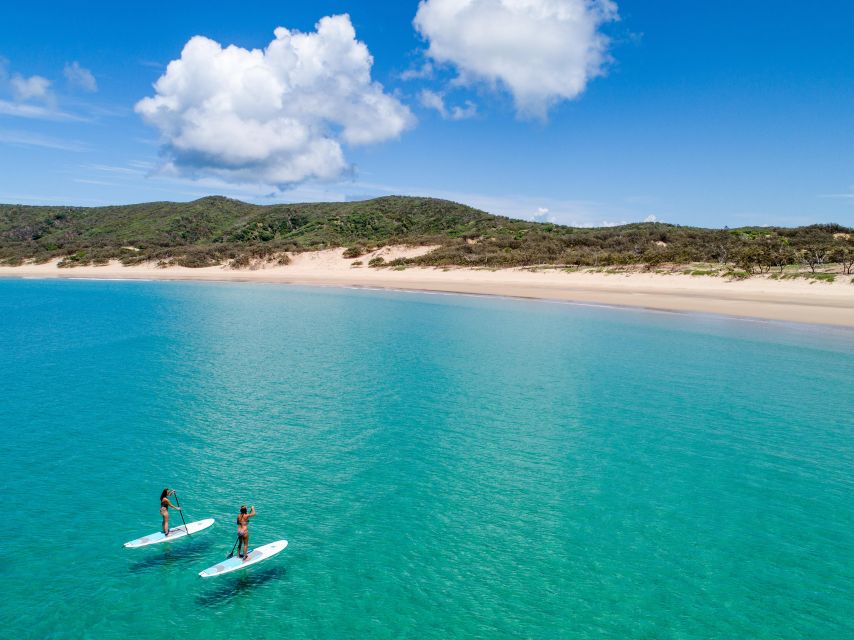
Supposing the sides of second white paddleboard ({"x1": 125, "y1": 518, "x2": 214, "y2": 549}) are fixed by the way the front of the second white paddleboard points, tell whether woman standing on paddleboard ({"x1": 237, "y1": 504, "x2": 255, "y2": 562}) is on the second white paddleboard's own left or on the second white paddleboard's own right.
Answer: on the second white paddleboard's own right

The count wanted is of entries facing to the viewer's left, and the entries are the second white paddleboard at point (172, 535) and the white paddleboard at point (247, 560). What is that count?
0

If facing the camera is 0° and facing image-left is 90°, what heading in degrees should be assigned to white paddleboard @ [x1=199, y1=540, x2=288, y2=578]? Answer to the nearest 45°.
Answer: approximately 225°

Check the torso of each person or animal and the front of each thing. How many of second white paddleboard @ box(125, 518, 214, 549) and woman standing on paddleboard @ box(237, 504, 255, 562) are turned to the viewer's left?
0

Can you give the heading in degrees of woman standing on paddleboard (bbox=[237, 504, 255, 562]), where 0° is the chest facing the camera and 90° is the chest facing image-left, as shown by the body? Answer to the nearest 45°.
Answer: approximately 225°

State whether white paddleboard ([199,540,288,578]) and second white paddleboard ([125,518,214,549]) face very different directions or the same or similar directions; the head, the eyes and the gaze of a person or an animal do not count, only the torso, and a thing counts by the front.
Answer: same or similar directions

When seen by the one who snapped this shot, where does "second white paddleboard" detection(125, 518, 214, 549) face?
facing away from the viewer and to the right of the viewer

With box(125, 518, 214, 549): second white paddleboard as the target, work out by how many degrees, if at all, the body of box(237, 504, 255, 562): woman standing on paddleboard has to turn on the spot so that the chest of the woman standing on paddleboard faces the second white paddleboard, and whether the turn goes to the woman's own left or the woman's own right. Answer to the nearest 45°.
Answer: approximately 90° to the woman's own left

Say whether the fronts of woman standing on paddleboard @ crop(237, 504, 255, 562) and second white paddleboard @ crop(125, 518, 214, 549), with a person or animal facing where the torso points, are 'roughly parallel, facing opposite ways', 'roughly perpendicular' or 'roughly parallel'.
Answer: roughly parallel

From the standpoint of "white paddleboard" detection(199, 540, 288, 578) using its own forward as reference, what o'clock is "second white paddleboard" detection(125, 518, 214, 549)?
The second white paddleboard is roughly at 9 o'clock from the white paddleboard.
